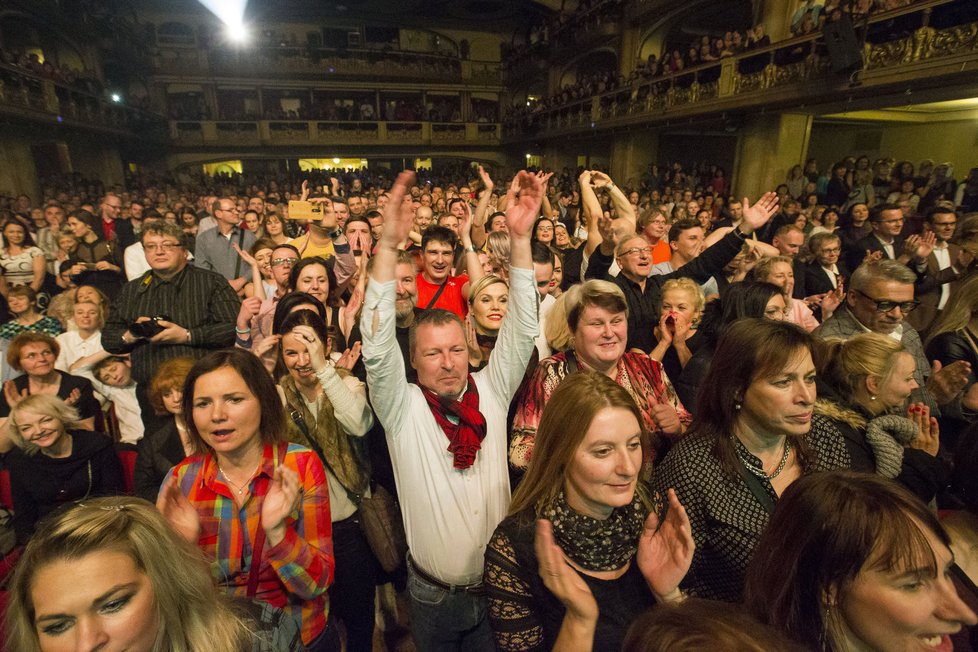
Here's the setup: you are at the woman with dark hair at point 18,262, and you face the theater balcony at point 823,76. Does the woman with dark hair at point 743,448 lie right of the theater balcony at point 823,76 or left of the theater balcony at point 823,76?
right

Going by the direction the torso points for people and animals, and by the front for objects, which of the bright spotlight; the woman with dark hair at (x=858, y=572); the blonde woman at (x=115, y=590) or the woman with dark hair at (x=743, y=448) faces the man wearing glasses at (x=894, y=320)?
the bright spotlight

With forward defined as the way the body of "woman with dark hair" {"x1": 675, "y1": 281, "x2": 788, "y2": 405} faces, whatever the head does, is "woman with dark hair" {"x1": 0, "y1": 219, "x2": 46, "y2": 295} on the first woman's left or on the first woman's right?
on the first woman's right

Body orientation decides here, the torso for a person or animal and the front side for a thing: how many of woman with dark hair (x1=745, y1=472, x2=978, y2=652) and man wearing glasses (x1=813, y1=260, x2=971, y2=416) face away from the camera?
0

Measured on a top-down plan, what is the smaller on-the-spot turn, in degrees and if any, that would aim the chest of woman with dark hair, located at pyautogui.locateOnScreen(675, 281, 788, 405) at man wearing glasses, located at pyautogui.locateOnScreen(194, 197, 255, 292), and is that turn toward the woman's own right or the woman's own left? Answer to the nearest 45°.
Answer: approximately 135° to the woman's own right

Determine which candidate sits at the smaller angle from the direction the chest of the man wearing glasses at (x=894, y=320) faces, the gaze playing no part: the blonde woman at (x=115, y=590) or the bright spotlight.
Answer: the blonde woman

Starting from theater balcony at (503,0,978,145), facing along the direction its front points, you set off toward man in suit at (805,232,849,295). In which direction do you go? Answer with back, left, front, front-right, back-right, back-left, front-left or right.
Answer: front-left

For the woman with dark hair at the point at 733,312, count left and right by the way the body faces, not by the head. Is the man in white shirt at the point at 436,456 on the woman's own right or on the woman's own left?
on the woman's own right

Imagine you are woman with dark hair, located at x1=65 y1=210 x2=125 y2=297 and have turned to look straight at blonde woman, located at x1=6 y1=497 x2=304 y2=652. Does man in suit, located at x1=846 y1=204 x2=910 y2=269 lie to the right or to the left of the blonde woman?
left

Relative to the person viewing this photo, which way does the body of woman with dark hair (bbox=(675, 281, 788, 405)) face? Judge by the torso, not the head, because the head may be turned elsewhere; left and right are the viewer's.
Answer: facing the viewer and to the right of the viewer
